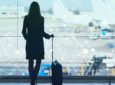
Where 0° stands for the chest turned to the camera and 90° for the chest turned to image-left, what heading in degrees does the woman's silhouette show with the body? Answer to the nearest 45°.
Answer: approximately 180°
